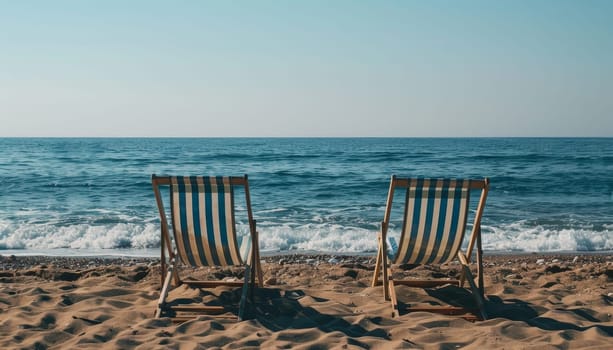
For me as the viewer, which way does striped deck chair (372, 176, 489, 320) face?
facing away from the viewer and to the left of the viewer
